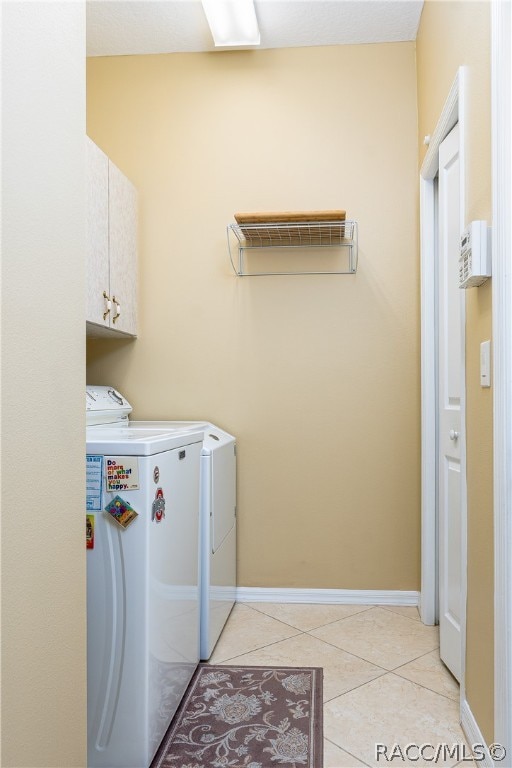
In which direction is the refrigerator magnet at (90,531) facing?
toward the camera

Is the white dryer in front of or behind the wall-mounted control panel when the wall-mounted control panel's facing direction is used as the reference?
in front

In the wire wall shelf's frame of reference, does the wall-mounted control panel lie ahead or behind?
ahead

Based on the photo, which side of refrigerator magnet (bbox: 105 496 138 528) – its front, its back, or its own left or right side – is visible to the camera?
front

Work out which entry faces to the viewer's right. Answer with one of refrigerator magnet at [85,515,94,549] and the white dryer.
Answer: the white dryer

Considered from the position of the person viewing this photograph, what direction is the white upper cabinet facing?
facing to the right of the viewer

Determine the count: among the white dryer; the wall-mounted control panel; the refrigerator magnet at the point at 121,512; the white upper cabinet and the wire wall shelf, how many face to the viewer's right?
2

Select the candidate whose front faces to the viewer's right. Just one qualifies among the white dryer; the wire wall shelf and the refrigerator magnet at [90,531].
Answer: the white dryer

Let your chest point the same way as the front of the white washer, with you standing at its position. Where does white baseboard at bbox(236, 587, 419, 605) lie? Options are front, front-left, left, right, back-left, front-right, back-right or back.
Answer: front-left

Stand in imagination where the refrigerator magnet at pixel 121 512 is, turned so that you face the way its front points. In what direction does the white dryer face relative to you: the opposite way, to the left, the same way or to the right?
to the left

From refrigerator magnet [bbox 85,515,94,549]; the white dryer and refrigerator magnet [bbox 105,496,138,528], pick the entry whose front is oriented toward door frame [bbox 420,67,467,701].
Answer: the white dryer

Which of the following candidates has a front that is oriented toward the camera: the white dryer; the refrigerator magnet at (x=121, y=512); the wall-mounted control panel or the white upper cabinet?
the refrigerator magnet

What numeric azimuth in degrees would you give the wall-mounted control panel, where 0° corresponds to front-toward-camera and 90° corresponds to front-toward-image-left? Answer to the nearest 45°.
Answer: approximately 90°

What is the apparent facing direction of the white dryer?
to the viewer's right

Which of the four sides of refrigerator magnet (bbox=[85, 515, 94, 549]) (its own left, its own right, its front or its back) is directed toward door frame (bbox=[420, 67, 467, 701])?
left
